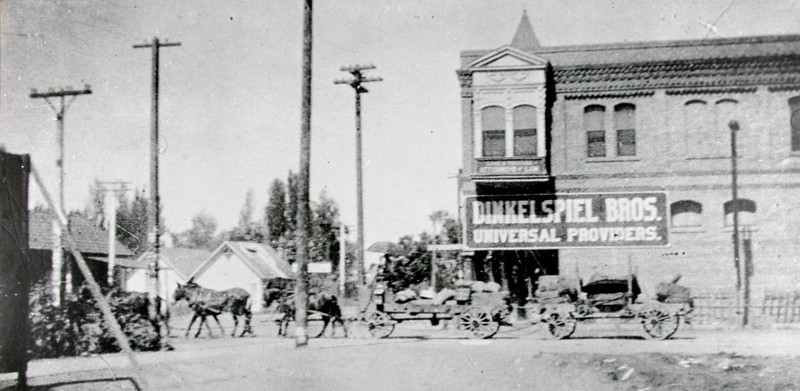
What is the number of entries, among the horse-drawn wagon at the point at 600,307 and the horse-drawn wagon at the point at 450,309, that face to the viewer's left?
2

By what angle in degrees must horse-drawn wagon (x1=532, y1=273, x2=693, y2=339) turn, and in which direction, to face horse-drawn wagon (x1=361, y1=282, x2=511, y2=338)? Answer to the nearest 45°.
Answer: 0° — it already faces it

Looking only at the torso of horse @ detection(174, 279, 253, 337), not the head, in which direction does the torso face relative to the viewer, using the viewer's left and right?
facing to the left of the viewer

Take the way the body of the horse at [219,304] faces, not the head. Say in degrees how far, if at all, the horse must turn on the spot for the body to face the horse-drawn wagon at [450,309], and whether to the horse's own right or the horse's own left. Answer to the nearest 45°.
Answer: approximately 135° to the horse's own left

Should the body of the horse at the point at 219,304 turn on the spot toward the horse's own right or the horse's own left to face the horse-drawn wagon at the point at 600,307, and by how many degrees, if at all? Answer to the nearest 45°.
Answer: approximately 135° to the horse's own left

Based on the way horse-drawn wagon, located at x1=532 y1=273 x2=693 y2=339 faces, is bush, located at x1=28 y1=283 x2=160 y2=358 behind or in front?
in front

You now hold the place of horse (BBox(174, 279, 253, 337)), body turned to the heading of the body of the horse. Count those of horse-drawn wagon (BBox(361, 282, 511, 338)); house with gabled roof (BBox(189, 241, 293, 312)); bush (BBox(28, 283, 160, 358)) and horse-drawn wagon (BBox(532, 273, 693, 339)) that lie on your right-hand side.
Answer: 1

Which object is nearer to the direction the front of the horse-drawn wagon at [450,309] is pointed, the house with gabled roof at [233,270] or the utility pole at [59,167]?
the utility pole

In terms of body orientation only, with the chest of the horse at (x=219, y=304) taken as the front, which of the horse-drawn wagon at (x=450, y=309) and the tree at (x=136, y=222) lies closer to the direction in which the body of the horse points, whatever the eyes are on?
the tree

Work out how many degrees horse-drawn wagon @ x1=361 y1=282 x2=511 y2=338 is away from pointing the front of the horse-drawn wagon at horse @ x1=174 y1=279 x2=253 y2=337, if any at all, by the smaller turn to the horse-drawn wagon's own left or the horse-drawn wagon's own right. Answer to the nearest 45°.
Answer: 0° — it already faces it

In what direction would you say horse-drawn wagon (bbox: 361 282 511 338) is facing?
to the viewer's left

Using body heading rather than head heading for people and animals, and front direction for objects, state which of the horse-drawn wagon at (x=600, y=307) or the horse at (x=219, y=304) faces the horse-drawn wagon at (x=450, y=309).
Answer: the horse-drawn wagon at (x=600, y=307)

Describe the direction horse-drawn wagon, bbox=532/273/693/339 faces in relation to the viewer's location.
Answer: facing to the left of the viewer
